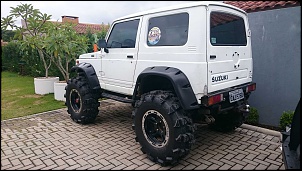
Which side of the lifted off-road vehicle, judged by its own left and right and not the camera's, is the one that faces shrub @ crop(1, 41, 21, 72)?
front

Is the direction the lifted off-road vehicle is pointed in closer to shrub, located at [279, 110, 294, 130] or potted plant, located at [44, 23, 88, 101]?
the potted plant

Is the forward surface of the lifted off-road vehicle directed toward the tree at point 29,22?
yes

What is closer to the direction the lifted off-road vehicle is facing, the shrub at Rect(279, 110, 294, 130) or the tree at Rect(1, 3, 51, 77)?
the tree

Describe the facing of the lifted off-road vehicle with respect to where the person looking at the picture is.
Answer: facing away from the viewer and to the left of the viewer

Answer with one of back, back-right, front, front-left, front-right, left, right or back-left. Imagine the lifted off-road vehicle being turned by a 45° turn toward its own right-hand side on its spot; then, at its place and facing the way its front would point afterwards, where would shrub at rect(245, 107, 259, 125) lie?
front-right

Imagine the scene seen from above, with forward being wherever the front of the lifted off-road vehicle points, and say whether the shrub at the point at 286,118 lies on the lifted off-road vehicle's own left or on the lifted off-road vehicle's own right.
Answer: on the lifted off-road vehicle's own right

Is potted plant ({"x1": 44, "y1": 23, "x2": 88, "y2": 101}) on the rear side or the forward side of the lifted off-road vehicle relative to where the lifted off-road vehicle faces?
on the forward side
